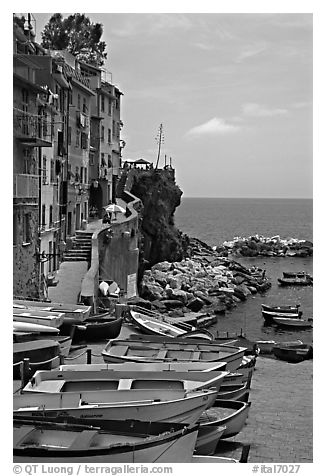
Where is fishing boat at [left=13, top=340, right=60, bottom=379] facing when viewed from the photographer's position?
facing to the right of the viewer

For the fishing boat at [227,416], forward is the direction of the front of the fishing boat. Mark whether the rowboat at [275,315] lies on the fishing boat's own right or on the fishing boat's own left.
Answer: on the fishing boat's own left

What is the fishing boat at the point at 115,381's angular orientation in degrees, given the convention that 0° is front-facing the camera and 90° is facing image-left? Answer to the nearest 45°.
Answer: approximately 270°

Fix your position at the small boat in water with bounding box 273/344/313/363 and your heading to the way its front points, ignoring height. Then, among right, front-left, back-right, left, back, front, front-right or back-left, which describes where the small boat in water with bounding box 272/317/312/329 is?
right

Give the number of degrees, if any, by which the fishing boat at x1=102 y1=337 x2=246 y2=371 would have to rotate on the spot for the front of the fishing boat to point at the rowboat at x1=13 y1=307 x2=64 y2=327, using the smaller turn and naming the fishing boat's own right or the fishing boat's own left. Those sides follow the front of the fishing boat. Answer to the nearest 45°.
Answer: approximately 180°

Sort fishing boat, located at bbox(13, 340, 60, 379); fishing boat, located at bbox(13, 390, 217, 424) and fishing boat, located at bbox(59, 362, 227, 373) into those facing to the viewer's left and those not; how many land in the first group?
0

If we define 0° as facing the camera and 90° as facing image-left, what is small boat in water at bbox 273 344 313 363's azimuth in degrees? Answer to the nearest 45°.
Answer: approximately 90°

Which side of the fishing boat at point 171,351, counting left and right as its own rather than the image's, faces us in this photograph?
right

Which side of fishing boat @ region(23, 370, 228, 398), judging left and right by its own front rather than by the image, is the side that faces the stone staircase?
left

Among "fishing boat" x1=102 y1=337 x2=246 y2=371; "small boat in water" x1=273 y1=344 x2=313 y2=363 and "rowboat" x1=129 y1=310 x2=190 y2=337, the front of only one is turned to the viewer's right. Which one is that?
the fishing boat

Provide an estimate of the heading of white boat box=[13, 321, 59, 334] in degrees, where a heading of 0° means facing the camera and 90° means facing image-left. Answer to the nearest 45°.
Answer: approximately 270°

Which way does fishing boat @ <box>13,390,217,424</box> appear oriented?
to the viewer's right

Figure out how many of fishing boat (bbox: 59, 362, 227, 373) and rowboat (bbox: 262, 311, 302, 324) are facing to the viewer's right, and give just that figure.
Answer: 1
